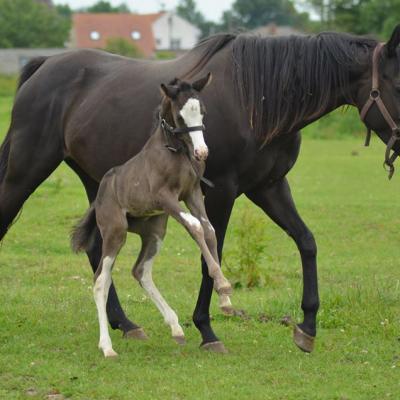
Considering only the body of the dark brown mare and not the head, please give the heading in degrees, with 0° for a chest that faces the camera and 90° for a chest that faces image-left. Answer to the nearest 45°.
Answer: approximately 270°
